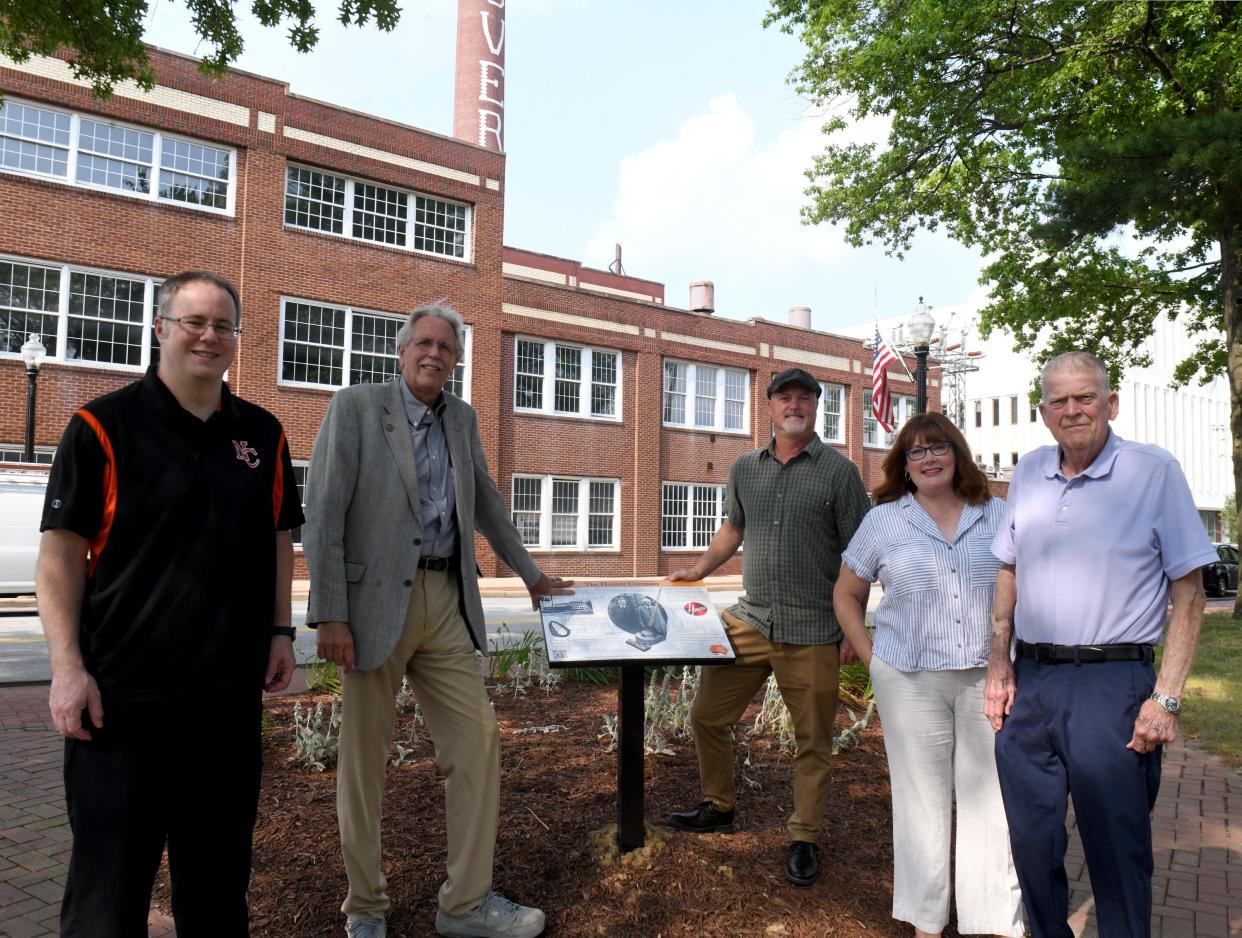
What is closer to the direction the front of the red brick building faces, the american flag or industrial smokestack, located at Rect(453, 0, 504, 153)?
the american flag

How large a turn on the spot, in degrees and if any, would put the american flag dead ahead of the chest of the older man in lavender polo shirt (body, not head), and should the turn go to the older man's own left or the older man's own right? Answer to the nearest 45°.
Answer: approximately 135° to the older man's own right

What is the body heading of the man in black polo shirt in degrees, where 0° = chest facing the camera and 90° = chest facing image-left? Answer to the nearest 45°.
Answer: approximately 315°

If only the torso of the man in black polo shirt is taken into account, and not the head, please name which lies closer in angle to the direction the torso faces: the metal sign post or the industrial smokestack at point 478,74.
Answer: the metal sign post

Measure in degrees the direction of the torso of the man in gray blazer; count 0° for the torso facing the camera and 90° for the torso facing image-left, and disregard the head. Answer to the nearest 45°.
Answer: approximately 315°

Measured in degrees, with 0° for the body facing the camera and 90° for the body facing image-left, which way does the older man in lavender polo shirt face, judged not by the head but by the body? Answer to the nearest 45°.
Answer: approximately 45°

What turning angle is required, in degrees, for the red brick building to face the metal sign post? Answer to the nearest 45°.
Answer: approximately 45° to its right
